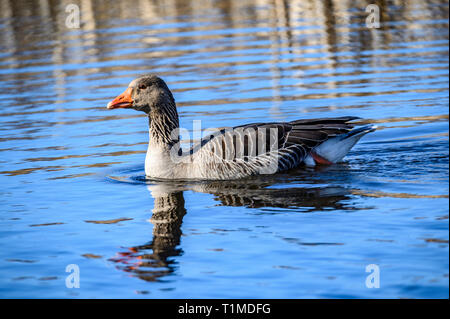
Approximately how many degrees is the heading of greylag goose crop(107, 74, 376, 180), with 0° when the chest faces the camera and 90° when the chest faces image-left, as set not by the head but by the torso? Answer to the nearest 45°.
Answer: approximately 90°
